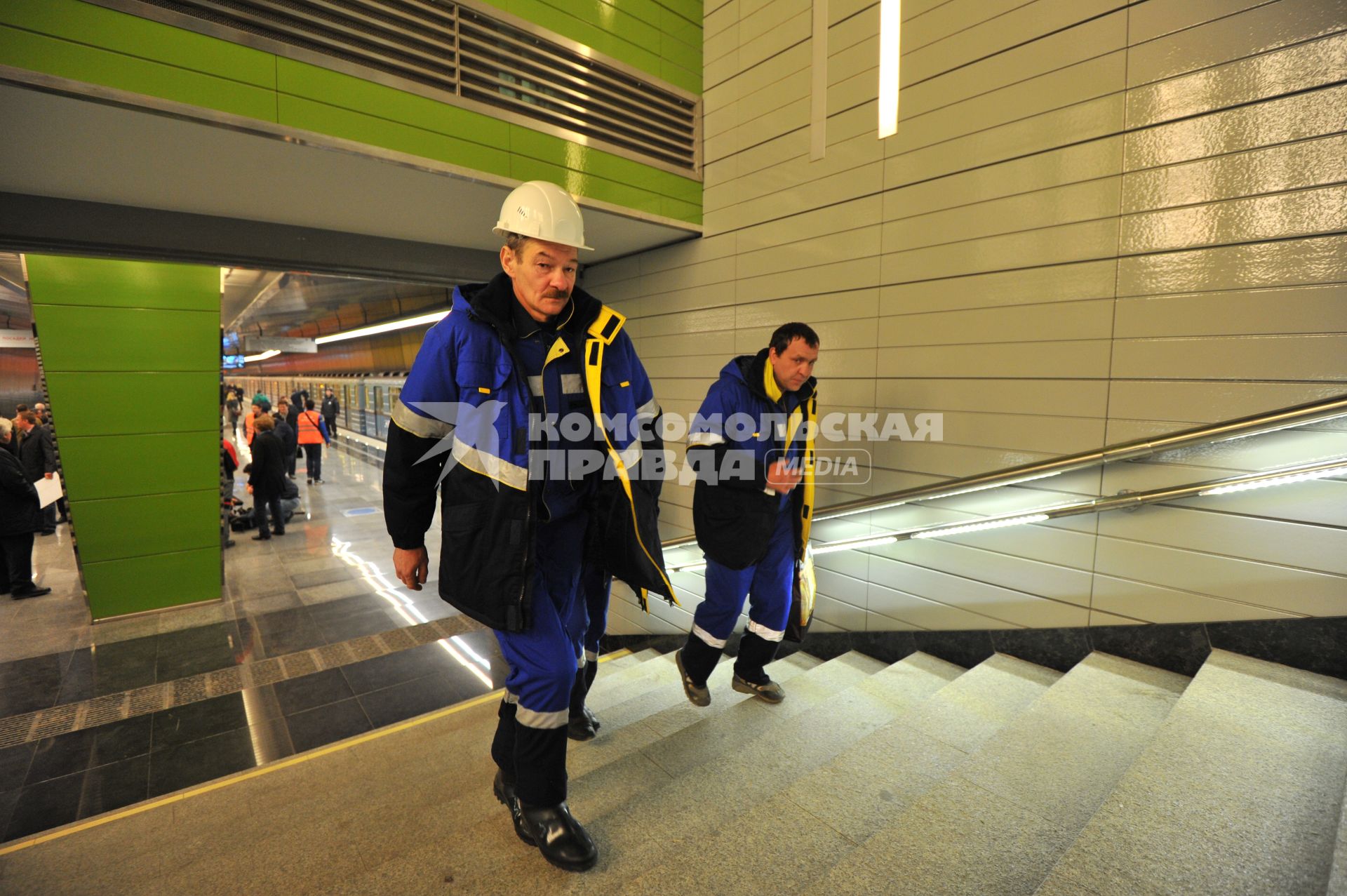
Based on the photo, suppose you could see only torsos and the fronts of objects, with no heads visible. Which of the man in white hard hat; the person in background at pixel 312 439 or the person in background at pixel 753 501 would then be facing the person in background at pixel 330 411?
the person in background at pixel 312 439

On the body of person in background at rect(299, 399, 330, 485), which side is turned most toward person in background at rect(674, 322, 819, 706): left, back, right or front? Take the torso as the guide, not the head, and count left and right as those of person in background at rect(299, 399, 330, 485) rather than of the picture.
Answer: back

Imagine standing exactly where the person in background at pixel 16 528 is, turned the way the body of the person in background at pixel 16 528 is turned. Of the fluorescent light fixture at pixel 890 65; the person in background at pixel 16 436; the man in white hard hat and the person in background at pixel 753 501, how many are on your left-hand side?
1

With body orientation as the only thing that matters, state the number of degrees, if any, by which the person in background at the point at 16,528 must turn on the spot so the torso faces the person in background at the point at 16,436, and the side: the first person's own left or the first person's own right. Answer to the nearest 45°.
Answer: approximately 90° to the first person's own left

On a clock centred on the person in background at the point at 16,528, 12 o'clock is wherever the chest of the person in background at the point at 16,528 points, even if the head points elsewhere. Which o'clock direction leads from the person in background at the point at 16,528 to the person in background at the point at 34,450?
the person in background at the point at 34,450 is roughly at 9 o'clock from the person in background at the point at 16,528.

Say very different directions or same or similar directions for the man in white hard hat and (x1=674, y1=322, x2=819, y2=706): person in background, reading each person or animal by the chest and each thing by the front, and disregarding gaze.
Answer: same or similar directions

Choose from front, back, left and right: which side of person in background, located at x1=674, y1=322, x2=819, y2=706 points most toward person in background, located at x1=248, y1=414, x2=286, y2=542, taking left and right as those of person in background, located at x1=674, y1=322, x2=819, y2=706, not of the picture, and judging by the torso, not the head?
back

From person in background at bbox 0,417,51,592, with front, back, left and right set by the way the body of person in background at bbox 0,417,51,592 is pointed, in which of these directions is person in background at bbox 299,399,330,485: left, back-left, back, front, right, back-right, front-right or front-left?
front-left

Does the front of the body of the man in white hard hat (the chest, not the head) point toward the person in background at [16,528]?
no

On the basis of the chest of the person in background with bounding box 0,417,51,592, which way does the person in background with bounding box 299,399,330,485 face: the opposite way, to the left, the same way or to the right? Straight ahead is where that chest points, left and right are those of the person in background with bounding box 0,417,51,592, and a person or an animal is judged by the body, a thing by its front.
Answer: to the left

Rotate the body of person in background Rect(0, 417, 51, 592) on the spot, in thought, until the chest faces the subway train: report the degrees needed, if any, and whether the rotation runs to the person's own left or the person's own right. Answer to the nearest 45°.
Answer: approximately 45° to the person's own left

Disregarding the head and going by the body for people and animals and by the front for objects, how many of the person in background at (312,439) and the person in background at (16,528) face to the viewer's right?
1

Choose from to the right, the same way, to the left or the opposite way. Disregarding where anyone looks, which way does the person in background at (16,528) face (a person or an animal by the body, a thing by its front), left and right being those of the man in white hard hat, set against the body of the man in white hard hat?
to the left

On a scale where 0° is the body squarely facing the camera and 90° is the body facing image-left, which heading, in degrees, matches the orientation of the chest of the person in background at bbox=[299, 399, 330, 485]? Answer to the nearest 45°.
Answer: approximately 180°

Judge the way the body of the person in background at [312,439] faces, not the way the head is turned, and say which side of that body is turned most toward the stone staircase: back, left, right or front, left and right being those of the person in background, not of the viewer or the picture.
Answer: back

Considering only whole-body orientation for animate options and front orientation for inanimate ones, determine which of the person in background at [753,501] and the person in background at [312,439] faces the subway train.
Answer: the person in background at [312,439]

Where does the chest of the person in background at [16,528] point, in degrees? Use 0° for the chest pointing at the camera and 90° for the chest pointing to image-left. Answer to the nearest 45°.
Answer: approximately 270°

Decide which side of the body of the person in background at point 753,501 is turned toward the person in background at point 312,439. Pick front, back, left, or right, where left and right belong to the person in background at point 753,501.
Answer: back
